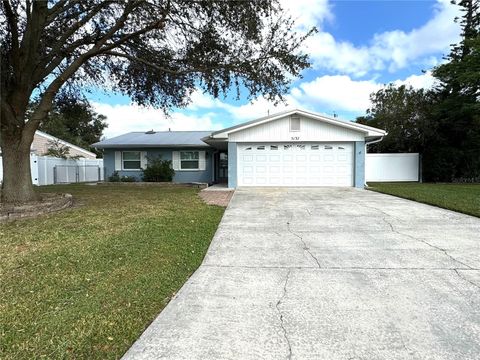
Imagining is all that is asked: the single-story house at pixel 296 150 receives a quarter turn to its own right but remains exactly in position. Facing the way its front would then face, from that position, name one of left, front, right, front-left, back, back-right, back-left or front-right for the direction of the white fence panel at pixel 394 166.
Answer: back-right

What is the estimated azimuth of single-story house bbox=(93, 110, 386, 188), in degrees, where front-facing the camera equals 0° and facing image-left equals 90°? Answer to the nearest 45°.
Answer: approximately 0°

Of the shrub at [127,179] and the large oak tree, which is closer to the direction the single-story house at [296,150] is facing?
the large oak tree

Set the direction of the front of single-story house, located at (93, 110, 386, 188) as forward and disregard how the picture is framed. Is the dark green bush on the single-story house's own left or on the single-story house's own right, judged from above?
on the single-story house's own right

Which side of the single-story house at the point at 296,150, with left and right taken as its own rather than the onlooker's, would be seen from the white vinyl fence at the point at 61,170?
right

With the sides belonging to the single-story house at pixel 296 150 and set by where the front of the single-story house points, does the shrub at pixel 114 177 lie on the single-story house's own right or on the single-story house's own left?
on the single-story house's own right

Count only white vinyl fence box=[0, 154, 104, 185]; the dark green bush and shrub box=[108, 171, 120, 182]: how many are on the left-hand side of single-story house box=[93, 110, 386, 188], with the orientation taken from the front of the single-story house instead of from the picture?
0

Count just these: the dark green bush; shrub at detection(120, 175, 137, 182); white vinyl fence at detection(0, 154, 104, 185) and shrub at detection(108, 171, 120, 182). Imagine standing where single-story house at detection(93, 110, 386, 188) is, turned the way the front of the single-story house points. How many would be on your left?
0

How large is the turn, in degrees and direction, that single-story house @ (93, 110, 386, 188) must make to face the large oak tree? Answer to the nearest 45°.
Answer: approximately 45° to its right

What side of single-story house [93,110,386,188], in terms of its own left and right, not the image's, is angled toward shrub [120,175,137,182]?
right

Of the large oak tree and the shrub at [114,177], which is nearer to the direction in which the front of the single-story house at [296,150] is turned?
the large oak tree

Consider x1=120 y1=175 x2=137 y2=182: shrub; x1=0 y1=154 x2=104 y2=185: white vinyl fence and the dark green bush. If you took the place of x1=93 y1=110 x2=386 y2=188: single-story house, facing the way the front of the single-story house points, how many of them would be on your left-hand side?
0

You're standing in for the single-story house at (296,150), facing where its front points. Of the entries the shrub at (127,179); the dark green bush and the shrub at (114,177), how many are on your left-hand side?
0

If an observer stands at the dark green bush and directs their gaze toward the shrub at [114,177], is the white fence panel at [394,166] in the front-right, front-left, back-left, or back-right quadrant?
back-right

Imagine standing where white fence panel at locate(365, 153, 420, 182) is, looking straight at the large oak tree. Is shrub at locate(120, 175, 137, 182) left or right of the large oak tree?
right
